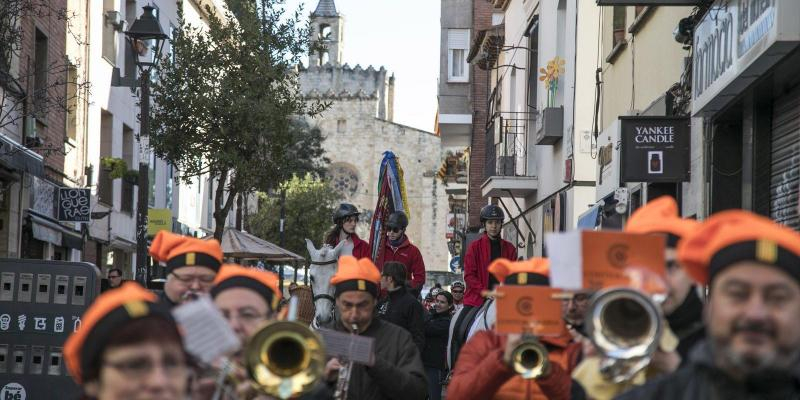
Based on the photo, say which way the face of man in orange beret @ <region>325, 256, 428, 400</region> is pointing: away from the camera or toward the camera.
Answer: toward the camera

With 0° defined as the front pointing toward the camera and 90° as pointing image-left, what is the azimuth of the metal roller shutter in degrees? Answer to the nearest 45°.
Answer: approximately 45°

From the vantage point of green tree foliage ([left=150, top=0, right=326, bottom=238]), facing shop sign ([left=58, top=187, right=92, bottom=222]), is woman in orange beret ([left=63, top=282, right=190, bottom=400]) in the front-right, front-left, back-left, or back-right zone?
front-left

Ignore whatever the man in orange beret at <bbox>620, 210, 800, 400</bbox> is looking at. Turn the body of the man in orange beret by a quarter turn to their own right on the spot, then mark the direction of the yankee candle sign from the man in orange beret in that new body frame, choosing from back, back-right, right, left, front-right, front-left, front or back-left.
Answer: right

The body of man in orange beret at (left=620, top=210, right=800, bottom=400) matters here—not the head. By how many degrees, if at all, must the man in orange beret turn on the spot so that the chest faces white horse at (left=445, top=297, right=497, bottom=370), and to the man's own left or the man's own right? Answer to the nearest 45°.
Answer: approximately 180°

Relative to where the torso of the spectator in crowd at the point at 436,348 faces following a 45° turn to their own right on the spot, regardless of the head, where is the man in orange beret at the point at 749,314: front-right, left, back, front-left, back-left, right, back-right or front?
left

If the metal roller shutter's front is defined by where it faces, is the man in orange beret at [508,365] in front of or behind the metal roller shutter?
in front

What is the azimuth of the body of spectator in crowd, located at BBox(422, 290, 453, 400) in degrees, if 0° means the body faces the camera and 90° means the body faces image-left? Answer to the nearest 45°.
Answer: approximately 45°

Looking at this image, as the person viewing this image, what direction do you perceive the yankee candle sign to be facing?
facing the viewer
